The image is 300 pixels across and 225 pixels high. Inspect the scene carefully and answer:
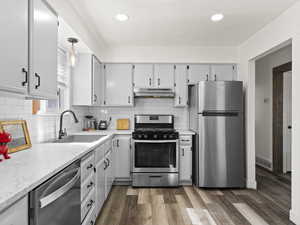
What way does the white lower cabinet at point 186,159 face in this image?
toward the camera

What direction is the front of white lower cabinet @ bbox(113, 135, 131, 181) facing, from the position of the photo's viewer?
facing the viewer

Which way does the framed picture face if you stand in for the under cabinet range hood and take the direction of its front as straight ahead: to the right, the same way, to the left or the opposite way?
to the left

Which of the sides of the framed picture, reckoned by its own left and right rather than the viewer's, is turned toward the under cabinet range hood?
left

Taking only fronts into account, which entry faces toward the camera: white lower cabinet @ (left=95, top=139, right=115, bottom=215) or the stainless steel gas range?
the stainless steel gas range

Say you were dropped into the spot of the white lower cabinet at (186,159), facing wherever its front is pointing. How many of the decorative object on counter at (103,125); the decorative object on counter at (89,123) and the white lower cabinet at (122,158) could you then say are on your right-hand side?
3

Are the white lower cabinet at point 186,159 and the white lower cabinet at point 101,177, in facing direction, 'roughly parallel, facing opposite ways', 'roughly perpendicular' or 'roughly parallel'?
roughly perpendicular

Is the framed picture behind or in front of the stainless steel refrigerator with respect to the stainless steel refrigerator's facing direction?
in front

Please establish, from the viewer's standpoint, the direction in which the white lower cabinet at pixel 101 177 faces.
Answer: facing to the right of the viewer

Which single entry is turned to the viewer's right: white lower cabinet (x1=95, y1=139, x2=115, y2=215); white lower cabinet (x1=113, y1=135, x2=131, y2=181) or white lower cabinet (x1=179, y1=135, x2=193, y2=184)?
white lower cabinet (x1=95, y1=139, x2=115, y2=215)

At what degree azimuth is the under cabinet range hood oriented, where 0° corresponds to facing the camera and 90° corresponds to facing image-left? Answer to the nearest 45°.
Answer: approximately 0°

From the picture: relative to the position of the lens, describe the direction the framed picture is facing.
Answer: facing the viewer and to the right of the viewer

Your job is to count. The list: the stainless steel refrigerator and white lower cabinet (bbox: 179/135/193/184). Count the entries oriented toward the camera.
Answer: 2

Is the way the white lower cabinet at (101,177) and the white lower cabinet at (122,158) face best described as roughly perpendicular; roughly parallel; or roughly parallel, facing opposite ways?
roughly perpendicular

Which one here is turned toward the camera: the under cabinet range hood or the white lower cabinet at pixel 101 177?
the under cabinet range hood

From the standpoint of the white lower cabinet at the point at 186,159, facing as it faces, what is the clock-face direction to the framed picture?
The framed picture is roughly at 1 o'clock from the white lower cabinet.

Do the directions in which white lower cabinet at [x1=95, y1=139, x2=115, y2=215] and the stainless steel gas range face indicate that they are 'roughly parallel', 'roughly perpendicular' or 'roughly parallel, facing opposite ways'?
roughly perpendicular
